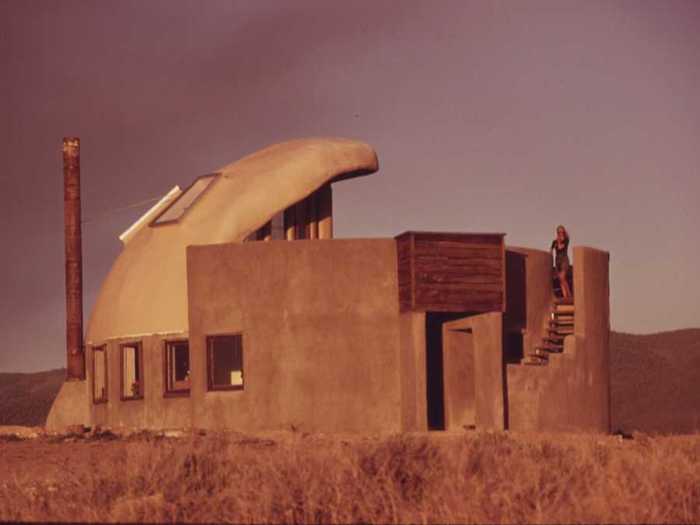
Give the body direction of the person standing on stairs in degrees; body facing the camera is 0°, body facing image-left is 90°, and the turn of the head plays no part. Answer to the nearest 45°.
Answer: approximately 0°
